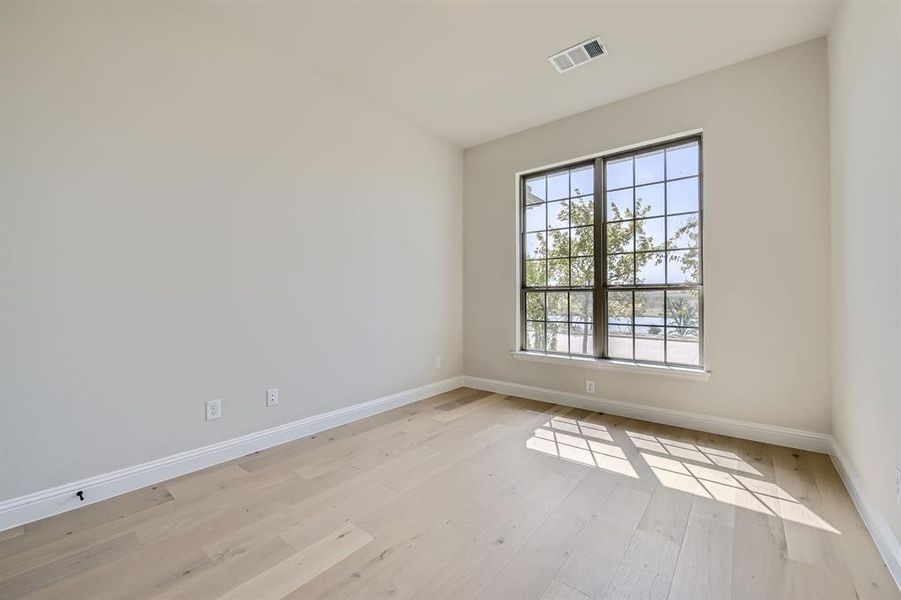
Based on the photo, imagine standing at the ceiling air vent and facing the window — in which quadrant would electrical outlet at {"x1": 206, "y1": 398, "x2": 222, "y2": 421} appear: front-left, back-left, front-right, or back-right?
back-left

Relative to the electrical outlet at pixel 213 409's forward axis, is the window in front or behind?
in front

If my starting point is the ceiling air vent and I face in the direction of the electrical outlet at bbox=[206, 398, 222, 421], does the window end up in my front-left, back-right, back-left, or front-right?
back-right
